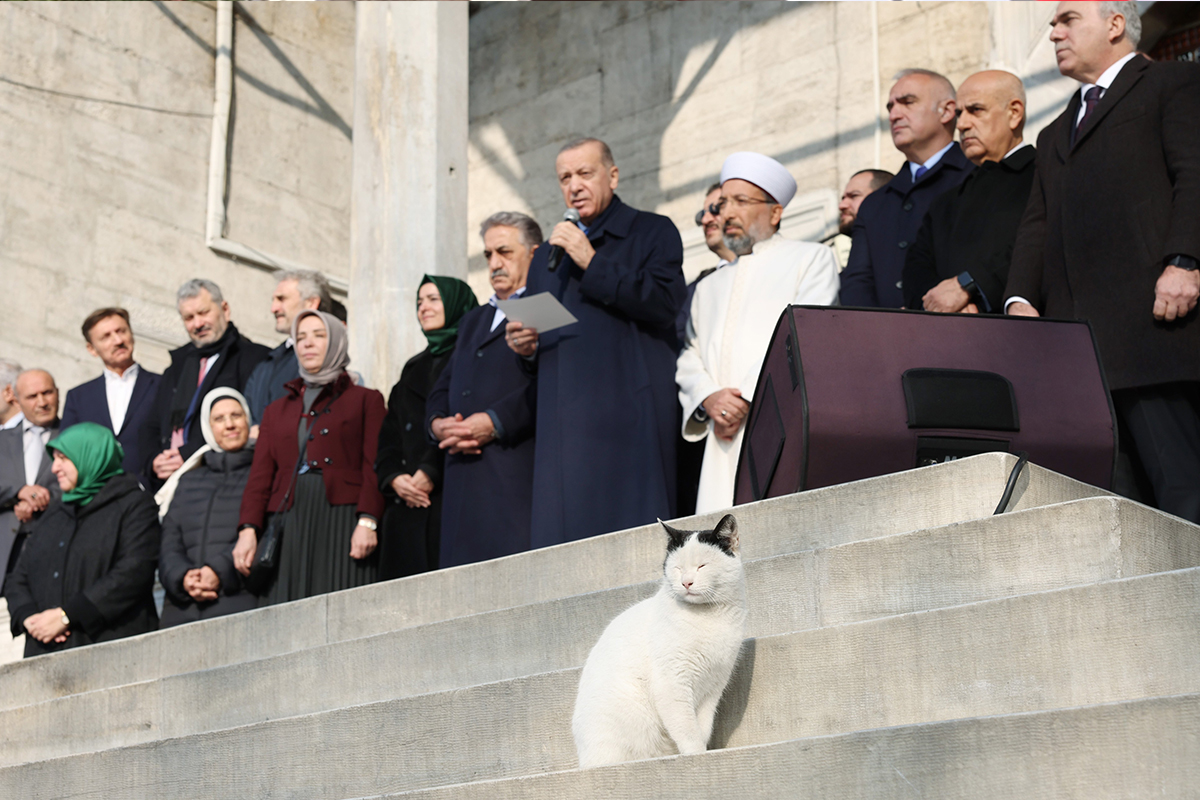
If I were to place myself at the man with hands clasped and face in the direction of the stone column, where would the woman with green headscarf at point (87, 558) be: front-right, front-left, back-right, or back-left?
front-left

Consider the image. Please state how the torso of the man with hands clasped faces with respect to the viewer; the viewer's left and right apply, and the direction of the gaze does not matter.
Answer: facing the viewer and to the left of the viewer

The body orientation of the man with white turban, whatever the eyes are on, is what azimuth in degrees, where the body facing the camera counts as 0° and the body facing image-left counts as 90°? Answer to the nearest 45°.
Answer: approximately 45°

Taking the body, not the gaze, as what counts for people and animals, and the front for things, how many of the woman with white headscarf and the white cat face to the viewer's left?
0

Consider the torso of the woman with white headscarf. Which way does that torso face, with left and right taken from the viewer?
facing the viewer

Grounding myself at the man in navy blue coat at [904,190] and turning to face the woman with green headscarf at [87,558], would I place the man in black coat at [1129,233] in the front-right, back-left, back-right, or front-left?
back-left

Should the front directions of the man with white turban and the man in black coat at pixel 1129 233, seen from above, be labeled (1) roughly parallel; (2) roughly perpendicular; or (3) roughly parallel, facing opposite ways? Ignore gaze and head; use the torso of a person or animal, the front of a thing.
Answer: roughly parallel

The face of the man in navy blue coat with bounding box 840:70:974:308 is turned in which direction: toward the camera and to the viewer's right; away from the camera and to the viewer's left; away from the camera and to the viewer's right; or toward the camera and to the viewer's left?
toward the camera and to the viewer's left

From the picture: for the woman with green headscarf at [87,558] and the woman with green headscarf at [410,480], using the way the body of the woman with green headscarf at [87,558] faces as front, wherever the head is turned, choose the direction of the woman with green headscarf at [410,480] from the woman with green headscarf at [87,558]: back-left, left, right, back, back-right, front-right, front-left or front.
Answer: left

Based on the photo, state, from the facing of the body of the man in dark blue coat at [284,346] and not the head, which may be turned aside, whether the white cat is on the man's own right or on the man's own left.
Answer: on the man's own left

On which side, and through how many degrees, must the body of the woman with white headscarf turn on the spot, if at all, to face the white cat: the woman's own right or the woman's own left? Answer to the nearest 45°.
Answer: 0° — they already face it

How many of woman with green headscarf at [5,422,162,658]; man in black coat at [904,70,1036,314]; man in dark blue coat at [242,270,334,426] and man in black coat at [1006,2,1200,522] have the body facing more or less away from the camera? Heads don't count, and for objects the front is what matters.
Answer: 0

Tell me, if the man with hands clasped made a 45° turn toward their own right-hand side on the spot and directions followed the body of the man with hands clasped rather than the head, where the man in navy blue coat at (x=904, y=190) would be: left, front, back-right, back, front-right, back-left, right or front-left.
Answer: back

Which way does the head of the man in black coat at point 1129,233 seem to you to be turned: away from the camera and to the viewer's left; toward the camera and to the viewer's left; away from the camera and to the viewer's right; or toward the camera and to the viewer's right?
toward the camera and to the viewer's left

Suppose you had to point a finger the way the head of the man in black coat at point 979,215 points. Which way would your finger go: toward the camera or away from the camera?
toward the camera
